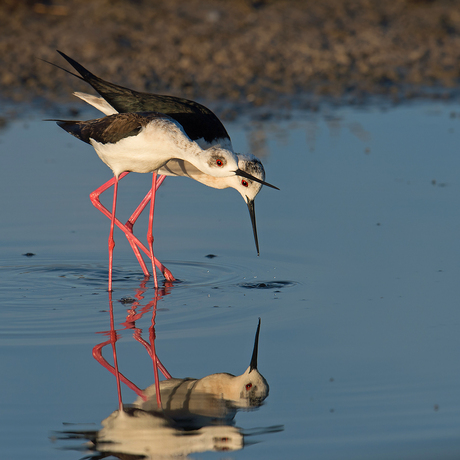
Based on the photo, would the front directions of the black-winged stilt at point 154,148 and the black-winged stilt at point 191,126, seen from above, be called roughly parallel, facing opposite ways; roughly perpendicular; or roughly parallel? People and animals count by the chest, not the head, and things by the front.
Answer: roughly parallel

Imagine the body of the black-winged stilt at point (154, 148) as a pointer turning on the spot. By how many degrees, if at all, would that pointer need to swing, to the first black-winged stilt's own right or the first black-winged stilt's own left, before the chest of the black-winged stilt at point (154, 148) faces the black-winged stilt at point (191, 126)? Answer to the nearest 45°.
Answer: approximately 45° to the first black-winged stilt's own left

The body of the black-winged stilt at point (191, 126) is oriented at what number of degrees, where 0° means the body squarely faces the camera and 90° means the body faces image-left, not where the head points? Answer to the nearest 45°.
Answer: approximately 270°

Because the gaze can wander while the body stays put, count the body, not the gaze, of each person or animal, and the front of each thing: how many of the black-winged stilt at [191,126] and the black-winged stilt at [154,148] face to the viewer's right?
2

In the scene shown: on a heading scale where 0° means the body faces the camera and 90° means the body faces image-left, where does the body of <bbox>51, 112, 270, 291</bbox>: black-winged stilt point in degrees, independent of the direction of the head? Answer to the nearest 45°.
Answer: approximately 270°

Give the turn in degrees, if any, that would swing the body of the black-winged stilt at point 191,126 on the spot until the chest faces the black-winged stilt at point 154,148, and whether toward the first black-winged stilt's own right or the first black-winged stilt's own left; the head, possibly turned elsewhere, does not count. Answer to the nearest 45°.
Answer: approximately 135° to the first black-winged stilt's own right
